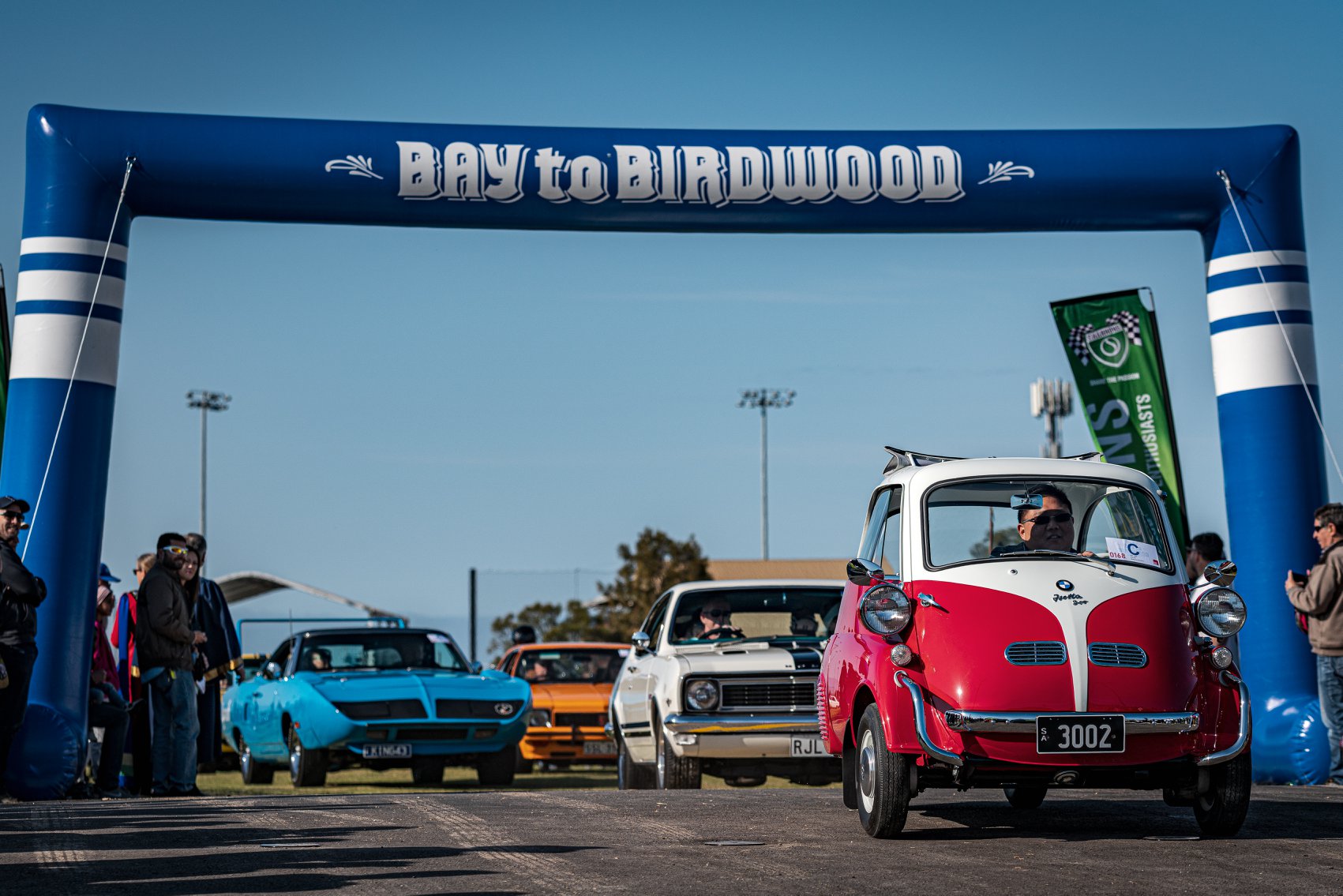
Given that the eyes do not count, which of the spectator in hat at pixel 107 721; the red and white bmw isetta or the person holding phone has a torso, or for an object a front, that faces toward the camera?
the red and white bmw isetta

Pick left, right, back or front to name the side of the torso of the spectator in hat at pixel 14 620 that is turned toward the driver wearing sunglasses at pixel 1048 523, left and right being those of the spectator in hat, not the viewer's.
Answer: front

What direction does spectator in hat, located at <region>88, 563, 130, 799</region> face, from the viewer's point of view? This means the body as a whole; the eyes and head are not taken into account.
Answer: to the viewer's right

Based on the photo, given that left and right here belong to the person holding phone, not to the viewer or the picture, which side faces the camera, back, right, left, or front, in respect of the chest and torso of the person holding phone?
left

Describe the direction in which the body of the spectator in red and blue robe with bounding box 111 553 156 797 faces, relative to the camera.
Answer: to the viewer's right

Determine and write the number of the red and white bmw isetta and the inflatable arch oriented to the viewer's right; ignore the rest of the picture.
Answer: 0

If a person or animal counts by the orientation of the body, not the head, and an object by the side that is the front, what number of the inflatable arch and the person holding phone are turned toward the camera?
1

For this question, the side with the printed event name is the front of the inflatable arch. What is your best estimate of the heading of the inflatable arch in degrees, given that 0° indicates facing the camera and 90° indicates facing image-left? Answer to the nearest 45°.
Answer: approximately 0°

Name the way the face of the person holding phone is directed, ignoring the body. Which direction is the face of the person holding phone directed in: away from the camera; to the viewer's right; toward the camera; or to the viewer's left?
to the viewer's left

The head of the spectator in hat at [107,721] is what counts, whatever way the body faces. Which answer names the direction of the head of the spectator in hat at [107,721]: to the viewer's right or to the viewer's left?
to the viewer's right
